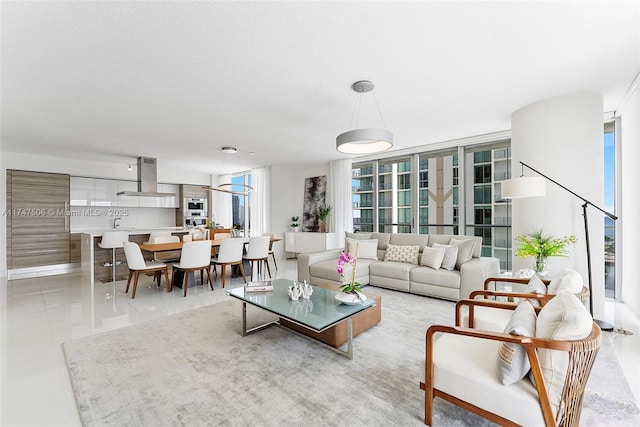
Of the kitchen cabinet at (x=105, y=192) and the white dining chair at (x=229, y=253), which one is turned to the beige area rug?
the kitchen cabinet

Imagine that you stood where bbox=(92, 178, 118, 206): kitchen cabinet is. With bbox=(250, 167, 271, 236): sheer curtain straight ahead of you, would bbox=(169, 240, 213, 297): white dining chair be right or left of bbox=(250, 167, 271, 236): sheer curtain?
right

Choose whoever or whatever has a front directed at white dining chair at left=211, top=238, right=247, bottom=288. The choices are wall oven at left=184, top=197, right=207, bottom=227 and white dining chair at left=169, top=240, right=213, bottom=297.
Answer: the wall oven

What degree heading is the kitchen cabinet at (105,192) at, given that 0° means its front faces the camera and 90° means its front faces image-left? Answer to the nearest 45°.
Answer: approximately 0°

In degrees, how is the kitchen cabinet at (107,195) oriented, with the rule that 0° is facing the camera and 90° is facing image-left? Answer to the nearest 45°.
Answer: approximately 0°

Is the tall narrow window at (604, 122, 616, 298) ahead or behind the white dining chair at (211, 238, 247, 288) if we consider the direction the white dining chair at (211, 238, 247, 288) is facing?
behind

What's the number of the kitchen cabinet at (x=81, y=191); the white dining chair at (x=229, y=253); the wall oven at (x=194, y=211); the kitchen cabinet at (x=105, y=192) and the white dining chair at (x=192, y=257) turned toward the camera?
3

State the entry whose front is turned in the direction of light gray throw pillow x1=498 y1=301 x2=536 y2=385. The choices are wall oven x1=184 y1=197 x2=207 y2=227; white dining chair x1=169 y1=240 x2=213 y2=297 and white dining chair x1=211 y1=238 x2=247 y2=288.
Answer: the wall oven

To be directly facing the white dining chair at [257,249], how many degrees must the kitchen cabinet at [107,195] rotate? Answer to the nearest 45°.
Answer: approximately 45° to its left

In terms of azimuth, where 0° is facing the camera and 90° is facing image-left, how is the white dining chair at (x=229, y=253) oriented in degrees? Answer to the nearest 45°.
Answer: approximately 135°
